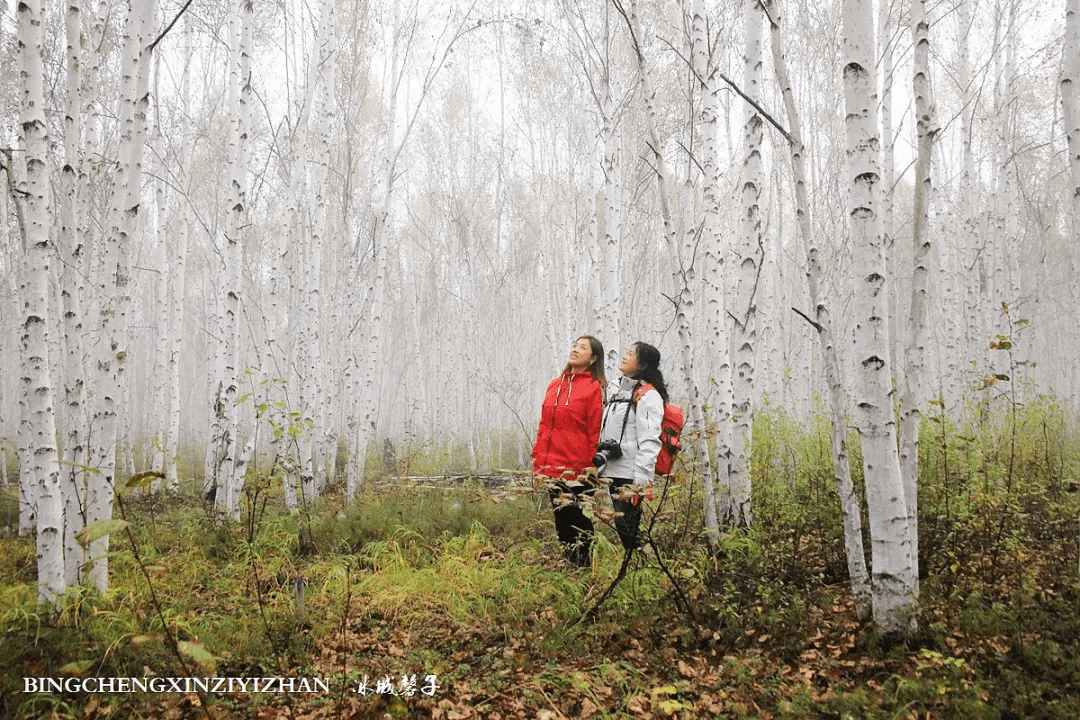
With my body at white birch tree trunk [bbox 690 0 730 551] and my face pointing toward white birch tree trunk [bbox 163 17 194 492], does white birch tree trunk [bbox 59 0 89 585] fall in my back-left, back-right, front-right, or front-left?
front-left

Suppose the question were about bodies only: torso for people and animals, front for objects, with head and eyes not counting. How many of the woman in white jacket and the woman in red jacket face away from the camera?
0

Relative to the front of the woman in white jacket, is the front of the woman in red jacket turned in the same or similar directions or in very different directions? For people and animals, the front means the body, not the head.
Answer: same or similar directions

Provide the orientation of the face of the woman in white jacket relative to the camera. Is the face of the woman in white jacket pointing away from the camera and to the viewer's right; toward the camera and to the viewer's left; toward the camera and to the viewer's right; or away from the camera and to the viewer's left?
toward the camera and to the viewer's left

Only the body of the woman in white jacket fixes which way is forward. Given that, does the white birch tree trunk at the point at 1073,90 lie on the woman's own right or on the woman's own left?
on the woman's own left

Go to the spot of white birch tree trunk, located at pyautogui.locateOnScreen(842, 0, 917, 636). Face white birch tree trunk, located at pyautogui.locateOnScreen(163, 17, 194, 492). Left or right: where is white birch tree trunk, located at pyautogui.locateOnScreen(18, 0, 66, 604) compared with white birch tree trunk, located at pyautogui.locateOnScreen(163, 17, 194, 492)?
left

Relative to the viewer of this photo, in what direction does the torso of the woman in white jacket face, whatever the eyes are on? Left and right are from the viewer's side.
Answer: facing the viewer and to the left of the viewer

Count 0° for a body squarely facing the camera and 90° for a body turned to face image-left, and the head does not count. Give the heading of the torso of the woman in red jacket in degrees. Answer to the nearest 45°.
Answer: approximately 45°

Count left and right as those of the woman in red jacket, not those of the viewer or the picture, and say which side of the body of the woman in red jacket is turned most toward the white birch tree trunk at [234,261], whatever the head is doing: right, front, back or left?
right

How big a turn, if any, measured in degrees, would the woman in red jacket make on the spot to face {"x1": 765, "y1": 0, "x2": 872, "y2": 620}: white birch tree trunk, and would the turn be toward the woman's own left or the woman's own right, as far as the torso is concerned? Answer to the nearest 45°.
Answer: approximately 90° to the woman's own left

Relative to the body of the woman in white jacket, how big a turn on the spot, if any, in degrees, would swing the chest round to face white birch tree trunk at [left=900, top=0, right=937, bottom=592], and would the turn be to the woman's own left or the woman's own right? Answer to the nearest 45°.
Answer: approximately 90° to the woman's own left
